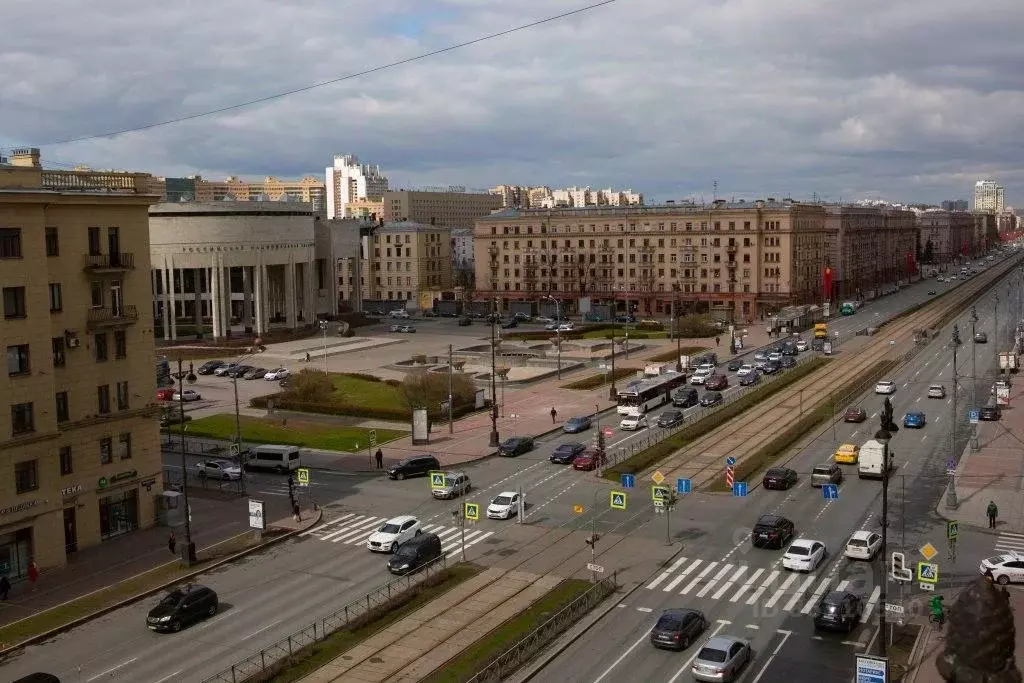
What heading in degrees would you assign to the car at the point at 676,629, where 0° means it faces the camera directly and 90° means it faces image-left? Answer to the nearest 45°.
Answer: approximately 225°

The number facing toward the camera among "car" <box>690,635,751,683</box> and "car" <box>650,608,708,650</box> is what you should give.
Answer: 0

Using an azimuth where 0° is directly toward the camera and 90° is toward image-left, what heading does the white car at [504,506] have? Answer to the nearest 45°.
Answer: approximately 45°

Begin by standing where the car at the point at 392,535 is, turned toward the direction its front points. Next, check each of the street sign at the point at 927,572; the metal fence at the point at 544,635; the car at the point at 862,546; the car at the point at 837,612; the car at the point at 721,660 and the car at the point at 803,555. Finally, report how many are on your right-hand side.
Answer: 0

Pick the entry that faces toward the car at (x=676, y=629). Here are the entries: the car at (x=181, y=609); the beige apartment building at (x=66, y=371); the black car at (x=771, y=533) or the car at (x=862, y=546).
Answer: the beige apartment building

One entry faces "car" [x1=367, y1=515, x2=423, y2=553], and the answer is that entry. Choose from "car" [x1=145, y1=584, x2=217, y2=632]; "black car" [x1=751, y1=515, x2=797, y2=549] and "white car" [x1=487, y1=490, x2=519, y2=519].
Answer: the white car

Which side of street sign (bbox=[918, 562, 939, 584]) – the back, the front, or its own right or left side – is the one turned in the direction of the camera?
front

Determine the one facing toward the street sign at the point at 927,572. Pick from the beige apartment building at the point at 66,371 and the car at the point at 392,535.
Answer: the beige apartment building

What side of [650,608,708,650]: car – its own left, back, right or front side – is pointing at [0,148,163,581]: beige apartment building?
left

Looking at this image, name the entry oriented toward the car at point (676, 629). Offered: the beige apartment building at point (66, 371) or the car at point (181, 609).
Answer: the beige apartment building

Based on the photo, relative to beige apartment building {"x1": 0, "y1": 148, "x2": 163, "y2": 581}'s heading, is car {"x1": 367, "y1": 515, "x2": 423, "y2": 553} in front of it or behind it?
in front

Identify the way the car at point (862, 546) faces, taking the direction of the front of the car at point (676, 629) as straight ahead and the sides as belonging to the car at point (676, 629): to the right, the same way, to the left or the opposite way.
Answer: the same way

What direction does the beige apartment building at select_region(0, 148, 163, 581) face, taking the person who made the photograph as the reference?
facing the viewer and to the right of the viewer

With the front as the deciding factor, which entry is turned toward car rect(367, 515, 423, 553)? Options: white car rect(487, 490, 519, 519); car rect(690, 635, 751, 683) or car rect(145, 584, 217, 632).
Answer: the white car

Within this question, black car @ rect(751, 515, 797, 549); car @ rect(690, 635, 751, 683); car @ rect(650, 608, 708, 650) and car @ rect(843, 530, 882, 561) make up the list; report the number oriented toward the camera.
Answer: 0

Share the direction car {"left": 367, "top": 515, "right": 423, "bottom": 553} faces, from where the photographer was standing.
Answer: facing the viewer and to the left of the viewer

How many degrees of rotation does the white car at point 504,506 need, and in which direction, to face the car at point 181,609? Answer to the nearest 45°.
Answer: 0° — it already faces it

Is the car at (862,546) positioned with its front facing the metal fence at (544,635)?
no

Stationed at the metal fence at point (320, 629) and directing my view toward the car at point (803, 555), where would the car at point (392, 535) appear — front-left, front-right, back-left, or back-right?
front-left

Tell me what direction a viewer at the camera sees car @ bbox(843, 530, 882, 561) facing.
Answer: facing away from the viewer and to the right of the viewer

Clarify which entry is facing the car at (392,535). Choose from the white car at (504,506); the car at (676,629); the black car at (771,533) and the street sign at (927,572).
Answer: the white car

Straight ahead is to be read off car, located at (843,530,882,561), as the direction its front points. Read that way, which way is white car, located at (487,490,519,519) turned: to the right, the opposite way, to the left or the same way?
the opposite way

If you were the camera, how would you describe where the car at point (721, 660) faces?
facing away from the viewer and to the right of the viewer

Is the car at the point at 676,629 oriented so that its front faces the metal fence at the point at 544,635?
no
